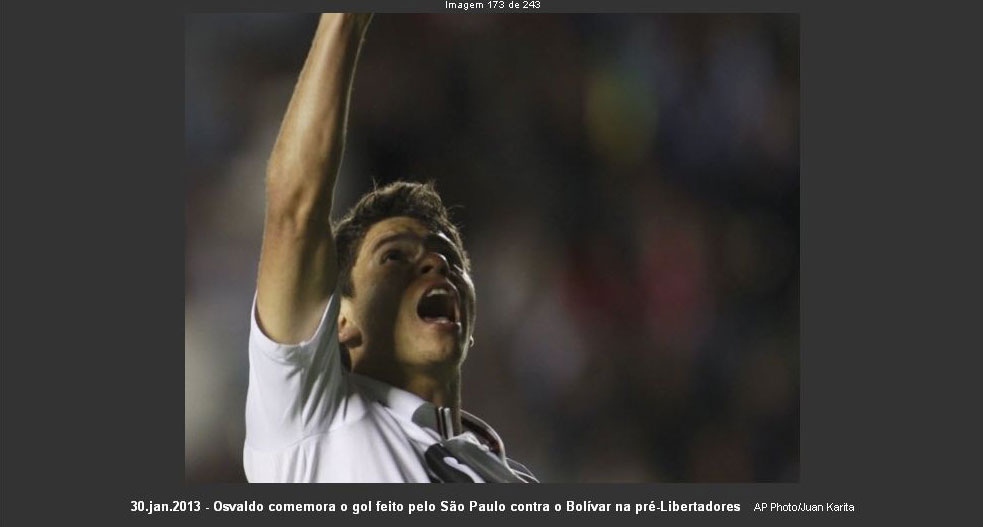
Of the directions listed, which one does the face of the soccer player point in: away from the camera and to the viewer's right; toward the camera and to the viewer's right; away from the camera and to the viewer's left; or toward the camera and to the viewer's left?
toward the camera and to the viewer's right

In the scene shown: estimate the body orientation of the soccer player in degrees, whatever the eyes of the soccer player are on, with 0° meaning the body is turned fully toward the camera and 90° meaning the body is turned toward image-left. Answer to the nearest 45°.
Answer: approximately 315°
